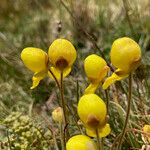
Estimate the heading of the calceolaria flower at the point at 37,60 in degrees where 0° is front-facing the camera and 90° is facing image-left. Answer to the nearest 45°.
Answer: approximately 90°

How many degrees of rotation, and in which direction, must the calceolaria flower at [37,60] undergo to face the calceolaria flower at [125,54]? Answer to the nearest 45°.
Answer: approximately 135° to its left
